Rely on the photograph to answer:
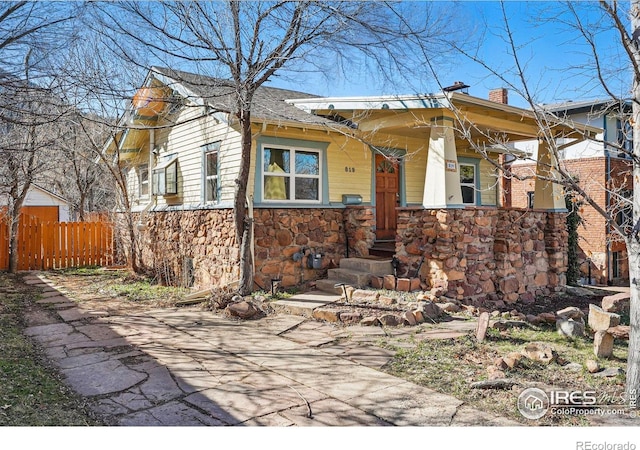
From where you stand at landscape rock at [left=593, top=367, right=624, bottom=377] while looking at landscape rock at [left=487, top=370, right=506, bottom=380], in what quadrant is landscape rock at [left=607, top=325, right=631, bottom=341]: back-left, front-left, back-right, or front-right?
back-right

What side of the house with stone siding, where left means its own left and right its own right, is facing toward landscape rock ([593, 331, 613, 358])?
front

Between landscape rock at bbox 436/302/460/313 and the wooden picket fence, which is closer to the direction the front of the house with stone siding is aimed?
the landscape rock

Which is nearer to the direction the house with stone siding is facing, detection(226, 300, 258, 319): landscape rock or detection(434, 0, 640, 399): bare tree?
the bare tree

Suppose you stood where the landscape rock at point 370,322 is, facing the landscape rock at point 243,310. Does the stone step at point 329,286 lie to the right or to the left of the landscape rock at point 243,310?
right

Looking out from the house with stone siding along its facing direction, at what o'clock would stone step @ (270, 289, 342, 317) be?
The stone step is roughly at 2 o'clock from the house with stone siding.

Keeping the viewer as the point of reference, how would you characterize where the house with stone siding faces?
facing the viewer and to the right of the viewer

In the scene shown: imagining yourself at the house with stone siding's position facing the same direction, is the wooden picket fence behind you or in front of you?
behind

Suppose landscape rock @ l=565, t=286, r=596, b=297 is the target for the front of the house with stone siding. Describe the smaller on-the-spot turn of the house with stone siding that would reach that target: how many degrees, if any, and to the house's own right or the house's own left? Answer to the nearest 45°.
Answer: approximately 45° to the house's own left

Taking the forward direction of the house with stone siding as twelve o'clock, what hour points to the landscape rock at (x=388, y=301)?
The landscape rock is roughly at 1 o'clock from the house with stone siding.

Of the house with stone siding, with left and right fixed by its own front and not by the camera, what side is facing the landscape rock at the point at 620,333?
front
